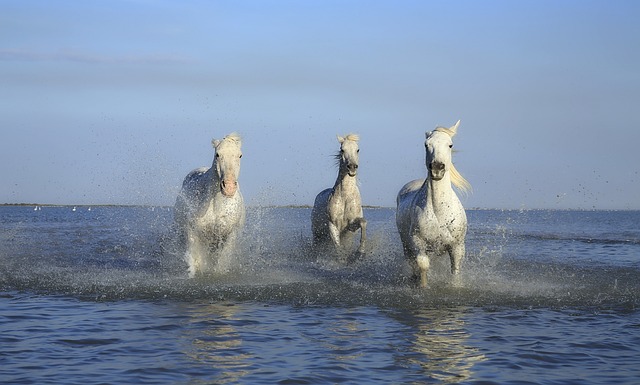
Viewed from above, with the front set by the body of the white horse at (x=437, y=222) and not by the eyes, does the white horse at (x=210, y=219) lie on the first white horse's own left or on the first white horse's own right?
on the first white horse's own right

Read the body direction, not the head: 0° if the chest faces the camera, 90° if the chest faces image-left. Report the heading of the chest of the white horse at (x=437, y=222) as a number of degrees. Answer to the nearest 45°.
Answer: approximately 0°

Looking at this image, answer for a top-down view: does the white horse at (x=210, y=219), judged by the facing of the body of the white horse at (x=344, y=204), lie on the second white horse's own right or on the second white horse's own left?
on the second white horse's own right

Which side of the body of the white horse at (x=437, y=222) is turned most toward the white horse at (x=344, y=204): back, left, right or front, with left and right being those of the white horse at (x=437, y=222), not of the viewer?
back

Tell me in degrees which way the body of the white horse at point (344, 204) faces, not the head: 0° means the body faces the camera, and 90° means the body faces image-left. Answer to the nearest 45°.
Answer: approximately 315°
